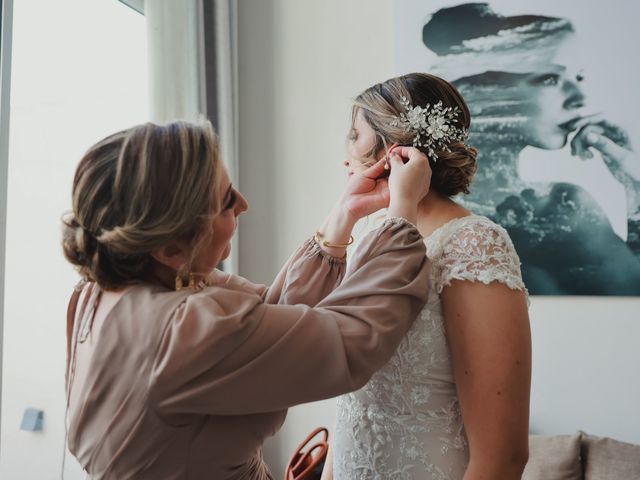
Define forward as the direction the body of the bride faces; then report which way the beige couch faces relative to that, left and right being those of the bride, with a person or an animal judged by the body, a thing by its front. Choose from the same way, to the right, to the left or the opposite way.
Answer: to the left

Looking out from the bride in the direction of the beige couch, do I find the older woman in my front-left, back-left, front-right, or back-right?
back-left

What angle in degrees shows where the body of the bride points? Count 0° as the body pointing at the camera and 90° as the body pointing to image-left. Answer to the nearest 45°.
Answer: approximately 90°

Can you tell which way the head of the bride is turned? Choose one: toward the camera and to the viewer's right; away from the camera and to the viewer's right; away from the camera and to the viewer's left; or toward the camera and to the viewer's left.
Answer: away from the camera and to the viewer's left

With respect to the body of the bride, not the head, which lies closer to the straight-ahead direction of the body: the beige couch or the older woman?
the older woman

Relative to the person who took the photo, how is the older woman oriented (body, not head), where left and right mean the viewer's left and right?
facing away from the viewer and to the right of the viewer

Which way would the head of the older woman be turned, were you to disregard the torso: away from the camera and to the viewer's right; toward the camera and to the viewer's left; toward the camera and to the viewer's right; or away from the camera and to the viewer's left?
away from the camera and to the viewer's right
